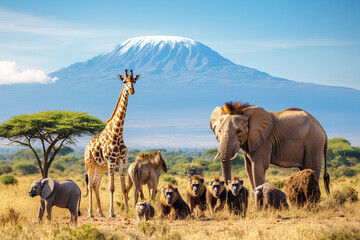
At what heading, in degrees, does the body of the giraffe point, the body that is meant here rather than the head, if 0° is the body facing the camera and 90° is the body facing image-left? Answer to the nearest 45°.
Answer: approximately 315°

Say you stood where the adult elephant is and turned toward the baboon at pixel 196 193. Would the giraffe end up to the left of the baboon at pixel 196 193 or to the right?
right

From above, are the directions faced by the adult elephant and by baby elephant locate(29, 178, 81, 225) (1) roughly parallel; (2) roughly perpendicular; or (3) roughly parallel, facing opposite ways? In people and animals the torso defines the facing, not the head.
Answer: roughly parallel

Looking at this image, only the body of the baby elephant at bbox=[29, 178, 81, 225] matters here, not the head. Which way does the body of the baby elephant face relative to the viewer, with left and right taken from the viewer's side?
facing to the left of the viewer

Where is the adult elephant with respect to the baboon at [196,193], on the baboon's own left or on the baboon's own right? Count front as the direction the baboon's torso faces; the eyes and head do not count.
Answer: on the baboon's own left

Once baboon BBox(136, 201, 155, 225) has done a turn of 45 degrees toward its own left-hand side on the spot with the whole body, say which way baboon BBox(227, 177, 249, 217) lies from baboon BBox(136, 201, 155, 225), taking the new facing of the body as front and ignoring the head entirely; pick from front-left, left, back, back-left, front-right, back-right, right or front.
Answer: left

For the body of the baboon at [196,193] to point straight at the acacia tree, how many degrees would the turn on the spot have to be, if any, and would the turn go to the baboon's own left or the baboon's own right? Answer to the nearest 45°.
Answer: approximately 135° to the baboon's own right

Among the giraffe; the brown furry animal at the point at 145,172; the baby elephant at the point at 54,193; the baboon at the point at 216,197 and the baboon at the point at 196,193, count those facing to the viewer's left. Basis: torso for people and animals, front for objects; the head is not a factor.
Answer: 1

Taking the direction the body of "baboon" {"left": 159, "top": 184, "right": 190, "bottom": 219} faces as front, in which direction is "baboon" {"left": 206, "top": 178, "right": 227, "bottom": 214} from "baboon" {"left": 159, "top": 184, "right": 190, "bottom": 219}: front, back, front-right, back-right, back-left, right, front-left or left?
back-left

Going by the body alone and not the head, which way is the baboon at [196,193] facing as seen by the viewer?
toward the camera

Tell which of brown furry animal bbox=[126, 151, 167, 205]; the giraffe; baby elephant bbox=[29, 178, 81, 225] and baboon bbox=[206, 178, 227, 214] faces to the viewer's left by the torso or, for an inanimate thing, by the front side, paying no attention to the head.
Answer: the baby elephant

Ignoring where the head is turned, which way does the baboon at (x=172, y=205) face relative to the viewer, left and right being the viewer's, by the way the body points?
facing the viewer and to the left of the viewer

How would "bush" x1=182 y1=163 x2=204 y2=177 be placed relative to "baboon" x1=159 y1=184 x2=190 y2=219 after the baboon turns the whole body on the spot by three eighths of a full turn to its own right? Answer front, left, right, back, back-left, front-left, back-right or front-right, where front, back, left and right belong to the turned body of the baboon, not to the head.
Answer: front

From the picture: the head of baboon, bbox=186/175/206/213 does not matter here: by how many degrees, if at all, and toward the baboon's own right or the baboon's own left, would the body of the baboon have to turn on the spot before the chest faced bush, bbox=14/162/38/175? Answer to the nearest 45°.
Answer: approximately 135° to the baboon's own right

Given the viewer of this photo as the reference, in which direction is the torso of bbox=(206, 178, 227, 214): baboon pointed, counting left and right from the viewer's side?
facing the viewer
